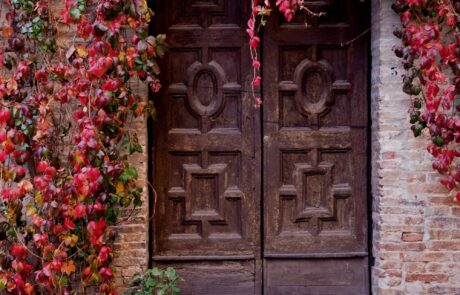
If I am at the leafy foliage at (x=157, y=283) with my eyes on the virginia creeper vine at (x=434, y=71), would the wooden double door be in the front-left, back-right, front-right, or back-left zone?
front-left

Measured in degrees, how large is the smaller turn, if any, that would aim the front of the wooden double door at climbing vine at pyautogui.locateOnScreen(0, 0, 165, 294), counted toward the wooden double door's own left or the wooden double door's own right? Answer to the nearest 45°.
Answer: approximately 45° to the wooden double door's own right

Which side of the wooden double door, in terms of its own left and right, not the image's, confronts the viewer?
front

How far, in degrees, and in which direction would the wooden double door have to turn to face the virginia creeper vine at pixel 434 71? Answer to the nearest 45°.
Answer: approximately 90° to its left

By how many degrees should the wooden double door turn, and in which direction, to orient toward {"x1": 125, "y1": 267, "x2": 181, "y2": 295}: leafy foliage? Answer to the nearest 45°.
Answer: approximately 45° to its right
